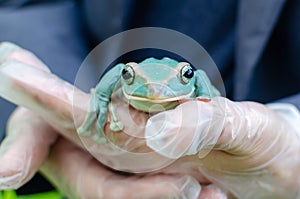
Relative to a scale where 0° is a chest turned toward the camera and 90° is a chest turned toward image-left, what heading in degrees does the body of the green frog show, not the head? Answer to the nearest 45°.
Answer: approximately 0°
